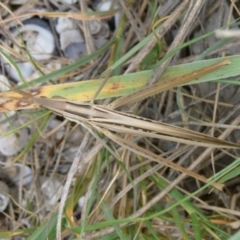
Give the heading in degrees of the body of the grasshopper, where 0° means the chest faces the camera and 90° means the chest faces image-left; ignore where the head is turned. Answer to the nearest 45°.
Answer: approximately 90°
